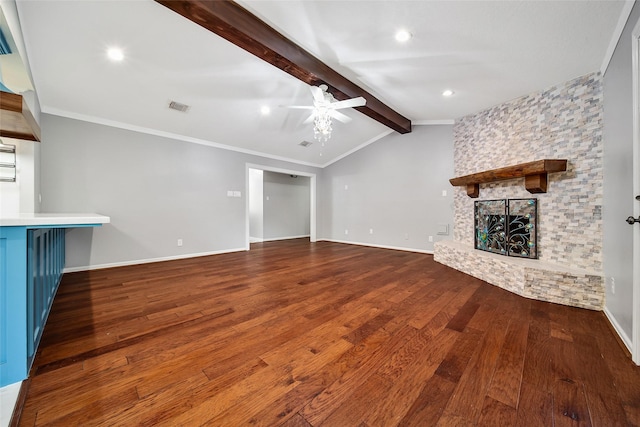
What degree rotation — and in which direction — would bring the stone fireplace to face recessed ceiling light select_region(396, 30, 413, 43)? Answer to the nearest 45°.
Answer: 0° — it already faces it

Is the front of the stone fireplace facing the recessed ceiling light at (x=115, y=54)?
yes

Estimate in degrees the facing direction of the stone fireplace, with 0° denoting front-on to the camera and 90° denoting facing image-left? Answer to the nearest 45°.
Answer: approximately 45°

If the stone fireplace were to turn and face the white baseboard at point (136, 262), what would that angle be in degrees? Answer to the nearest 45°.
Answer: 0° — it already faces it
